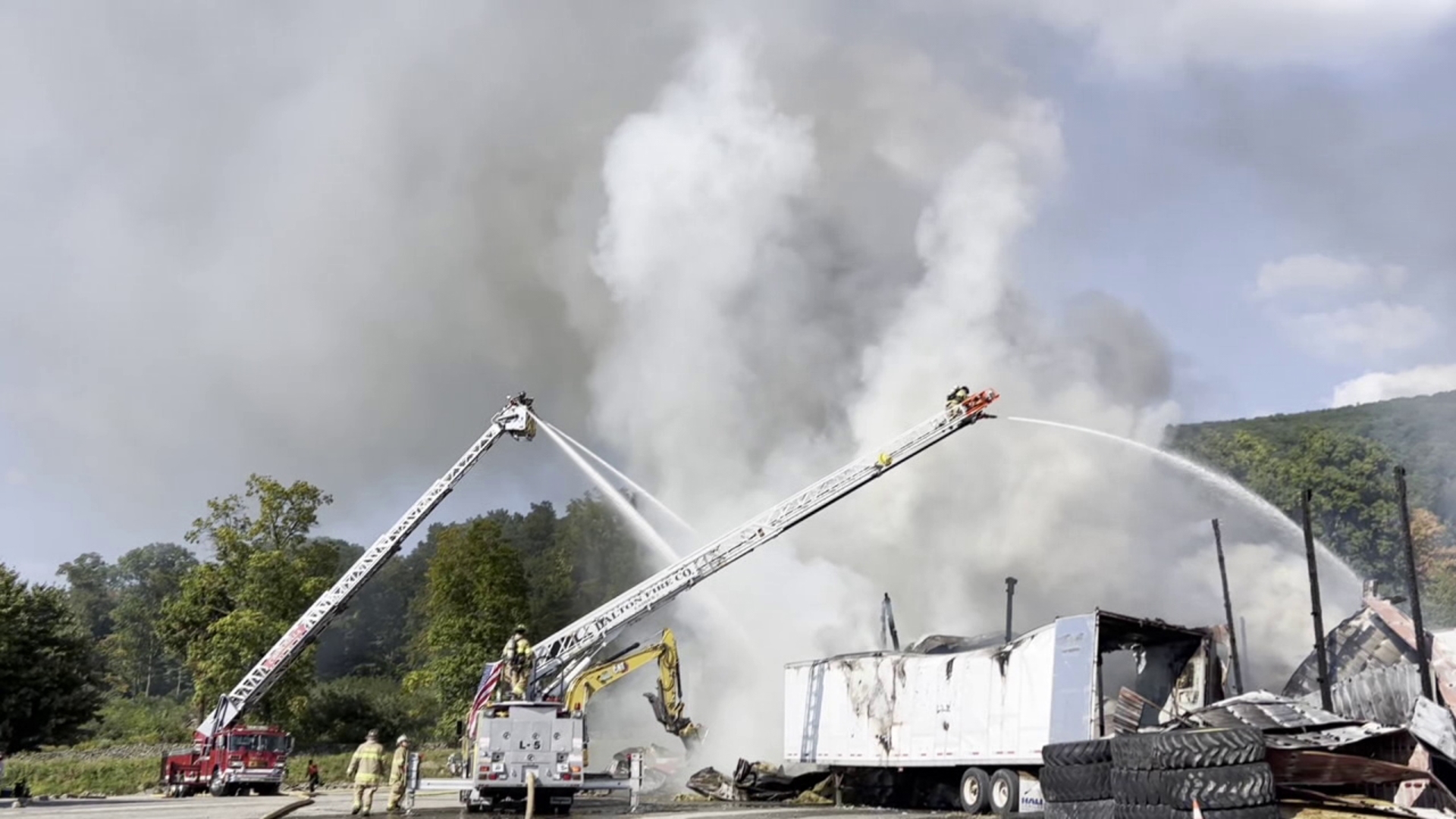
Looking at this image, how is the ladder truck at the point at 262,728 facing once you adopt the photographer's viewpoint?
facing the viewer and to the right of the viewer

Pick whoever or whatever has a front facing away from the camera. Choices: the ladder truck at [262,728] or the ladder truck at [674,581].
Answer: the ladder truck at [674,581]

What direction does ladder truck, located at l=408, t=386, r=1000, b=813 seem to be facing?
away from the camera

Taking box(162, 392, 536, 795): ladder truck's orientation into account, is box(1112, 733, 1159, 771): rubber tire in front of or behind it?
in front

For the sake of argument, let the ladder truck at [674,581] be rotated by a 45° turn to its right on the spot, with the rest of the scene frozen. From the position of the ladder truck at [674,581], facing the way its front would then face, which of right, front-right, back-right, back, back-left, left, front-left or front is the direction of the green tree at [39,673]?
left

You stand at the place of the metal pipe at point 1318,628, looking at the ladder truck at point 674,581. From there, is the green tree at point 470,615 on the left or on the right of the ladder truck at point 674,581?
right

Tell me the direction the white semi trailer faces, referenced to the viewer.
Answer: facing away from the viewer and to the left of the viewer

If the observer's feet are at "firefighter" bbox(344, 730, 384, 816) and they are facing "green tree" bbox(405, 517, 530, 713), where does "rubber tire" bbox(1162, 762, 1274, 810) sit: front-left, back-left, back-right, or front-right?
back-right

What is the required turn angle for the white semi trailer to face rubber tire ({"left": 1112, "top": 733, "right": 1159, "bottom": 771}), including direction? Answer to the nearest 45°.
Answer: approximately 135° to its left

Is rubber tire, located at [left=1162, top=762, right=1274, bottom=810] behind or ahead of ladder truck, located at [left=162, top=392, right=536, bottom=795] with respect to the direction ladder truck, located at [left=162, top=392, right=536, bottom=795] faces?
ahead
